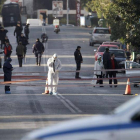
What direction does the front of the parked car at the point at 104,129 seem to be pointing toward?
to the viewer's left

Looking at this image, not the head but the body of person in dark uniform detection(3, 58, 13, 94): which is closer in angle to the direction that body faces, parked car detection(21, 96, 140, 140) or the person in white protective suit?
the person in white protective suit

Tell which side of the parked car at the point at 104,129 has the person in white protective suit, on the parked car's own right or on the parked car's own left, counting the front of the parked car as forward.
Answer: on the parked car's own right

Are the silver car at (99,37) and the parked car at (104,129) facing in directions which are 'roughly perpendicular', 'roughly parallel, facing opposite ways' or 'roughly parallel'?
roughly perpendicular

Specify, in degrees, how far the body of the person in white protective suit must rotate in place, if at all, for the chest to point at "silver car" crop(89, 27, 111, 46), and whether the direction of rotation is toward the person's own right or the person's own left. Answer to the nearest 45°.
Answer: approximately 180°

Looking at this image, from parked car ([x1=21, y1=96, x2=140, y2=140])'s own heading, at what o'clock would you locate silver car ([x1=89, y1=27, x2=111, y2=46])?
The silver car is roughly at 3 o'clock from the parked car.
